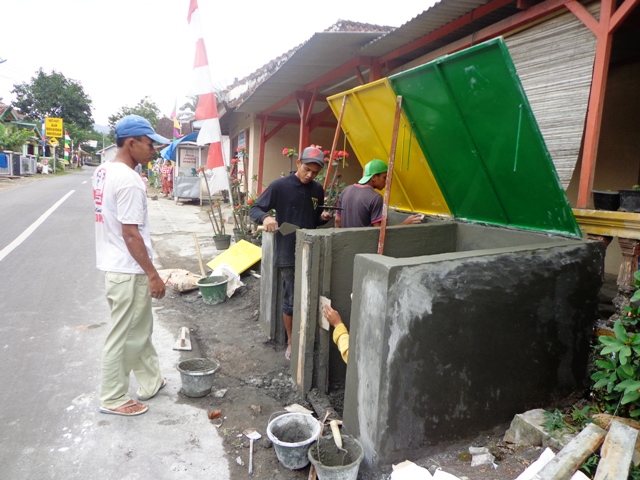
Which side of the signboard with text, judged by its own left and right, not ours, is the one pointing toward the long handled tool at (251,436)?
front

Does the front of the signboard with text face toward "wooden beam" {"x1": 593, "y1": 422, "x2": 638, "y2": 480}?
yes

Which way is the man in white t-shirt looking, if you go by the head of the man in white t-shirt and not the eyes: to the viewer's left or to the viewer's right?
to the viewer's right

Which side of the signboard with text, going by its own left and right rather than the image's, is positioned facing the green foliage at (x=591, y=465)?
front

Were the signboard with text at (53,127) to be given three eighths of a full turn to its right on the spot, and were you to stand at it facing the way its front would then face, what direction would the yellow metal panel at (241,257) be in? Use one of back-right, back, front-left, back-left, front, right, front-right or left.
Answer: back-left
